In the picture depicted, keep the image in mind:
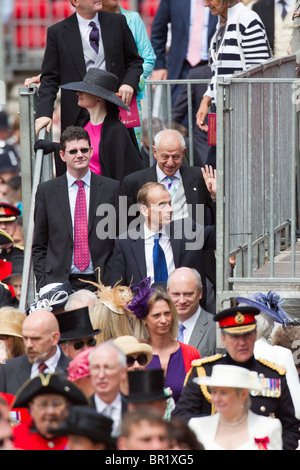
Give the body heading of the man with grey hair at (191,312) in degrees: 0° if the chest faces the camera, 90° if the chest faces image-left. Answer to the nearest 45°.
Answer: approximately 45°

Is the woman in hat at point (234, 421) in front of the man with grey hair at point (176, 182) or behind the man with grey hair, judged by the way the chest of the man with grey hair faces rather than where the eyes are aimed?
in front

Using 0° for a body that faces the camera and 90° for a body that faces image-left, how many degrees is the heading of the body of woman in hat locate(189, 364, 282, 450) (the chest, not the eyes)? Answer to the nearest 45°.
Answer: approximately 45°

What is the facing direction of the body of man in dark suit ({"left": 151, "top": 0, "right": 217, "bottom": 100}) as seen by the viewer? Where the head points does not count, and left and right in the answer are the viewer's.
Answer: facing the viewer and to the right of the viewer

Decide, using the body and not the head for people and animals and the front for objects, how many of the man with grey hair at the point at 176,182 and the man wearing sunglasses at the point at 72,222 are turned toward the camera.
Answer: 2

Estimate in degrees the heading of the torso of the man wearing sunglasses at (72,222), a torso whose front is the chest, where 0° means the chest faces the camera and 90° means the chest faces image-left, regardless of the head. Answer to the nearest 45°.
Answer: approximately 0°
